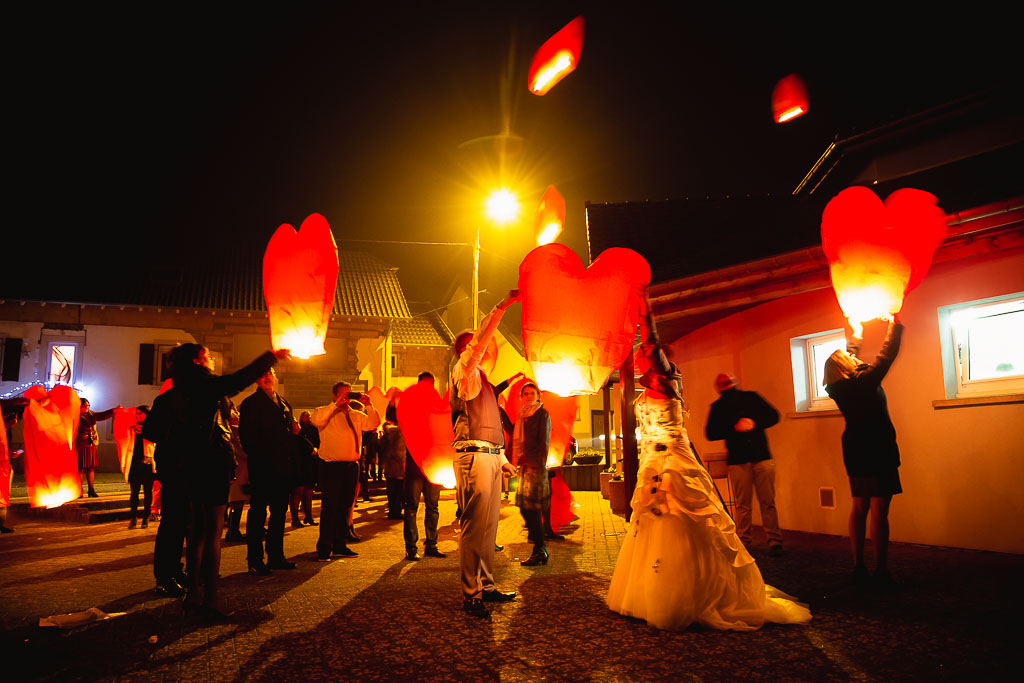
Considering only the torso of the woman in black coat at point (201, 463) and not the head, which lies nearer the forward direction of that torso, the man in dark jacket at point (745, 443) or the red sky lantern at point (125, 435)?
the man in dark jacket

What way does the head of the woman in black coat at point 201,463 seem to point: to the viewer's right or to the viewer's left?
to the viewer's right

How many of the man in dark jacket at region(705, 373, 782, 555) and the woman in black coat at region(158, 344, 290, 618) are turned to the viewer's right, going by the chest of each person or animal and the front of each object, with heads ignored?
1

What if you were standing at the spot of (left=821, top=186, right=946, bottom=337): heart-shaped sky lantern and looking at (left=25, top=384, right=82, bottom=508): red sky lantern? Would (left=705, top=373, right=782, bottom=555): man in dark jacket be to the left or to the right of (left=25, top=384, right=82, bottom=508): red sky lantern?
right

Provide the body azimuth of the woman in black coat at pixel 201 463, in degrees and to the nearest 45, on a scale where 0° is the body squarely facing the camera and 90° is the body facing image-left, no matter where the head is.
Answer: approximately 270°

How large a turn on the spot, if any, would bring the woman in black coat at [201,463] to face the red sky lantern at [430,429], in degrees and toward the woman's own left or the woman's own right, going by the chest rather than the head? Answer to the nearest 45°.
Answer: approximately 45° to the woman's own left

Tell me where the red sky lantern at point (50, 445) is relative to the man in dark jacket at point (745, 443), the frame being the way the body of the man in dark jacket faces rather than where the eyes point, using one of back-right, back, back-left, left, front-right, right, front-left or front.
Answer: front-right

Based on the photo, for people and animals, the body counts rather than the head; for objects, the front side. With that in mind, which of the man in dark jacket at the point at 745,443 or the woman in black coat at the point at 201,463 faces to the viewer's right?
the woman in black coat

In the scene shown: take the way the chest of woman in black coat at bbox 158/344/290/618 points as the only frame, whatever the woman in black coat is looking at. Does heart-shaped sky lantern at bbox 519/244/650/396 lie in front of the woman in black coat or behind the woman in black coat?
in front

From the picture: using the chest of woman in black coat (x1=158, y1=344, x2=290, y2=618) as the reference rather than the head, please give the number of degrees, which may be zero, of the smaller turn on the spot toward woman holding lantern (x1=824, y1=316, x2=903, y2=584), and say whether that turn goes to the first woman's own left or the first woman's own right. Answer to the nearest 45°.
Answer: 0° — they already face them

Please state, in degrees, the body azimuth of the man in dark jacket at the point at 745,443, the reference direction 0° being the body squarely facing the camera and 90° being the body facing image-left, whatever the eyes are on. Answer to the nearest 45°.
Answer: approximately 45°
